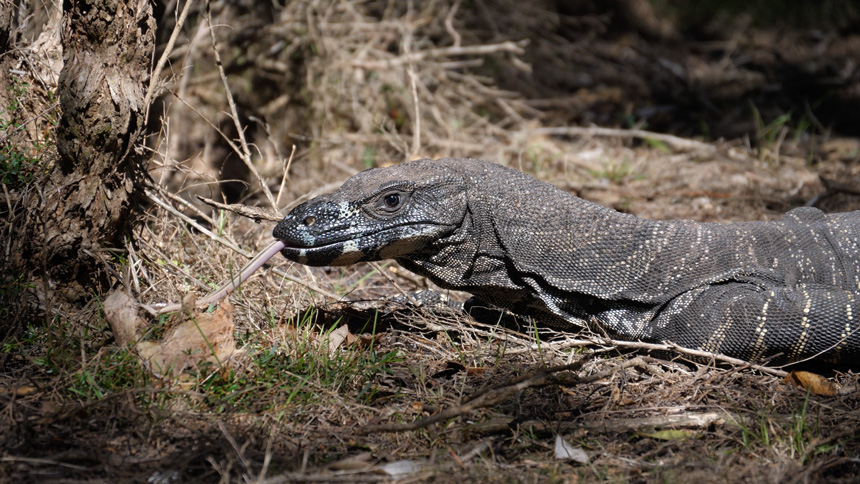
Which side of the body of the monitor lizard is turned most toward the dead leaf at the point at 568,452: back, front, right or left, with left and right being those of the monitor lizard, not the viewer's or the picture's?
left

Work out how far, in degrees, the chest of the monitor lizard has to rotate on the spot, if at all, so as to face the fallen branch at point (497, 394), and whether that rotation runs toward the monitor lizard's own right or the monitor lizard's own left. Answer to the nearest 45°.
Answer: approximately 90° to the monitor lizard's own left

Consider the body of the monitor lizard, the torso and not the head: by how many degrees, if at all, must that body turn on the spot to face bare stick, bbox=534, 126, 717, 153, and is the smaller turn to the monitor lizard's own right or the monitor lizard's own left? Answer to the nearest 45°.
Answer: approximately 90° to the monitor lizard's own right

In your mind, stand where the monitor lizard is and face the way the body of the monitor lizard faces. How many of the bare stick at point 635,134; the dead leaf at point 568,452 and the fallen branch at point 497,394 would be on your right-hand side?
1

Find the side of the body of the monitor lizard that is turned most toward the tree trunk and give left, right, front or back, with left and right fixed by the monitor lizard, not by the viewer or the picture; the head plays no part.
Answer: front

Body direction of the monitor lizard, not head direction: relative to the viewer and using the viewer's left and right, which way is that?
facing to the left of the viewer

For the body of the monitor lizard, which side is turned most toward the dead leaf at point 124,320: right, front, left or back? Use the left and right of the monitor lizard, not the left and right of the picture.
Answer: front

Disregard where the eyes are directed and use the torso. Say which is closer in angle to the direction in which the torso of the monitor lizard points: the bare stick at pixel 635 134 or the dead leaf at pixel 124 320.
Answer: the dead leaf

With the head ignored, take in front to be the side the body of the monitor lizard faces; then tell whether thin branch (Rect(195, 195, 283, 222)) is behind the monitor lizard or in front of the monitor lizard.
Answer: in front

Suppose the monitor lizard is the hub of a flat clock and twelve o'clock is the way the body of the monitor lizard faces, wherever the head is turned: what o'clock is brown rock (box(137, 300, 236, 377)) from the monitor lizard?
The brown rock is roughly at 11 o'clock from the monitor lizard.

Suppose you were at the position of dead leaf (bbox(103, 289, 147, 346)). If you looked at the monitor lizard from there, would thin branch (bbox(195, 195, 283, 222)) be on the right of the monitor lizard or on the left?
left
